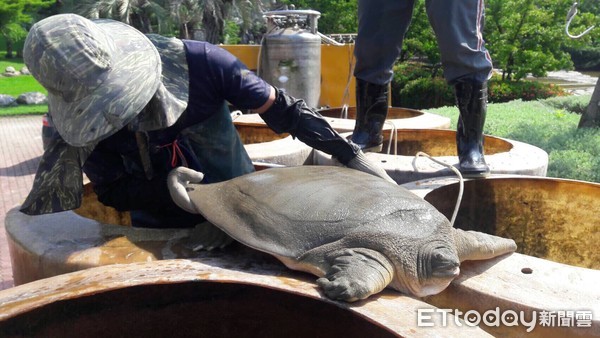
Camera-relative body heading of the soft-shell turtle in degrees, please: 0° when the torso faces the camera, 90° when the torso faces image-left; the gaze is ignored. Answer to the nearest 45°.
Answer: approximately 315°

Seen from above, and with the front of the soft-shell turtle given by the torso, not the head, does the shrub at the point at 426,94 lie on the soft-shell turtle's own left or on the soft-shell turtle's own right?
on the soft-shell turtle's own left

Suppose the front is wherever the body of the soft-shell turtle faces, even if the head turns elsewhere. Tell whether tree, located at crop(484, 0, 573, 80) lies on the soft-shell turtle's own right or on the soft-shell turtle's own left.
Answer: on the soft-shell turtle's own left

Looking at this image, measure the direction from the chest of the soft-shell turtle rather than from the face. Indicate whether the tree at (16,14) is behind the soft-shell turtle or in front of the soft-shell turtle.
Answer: behind

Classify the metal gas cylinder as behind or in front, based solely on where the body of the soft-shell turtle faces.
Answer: behind
